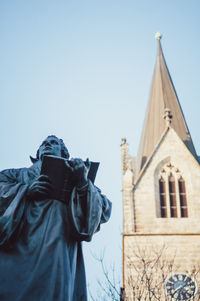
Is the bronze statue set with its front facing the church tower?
no

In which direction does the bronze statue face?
toward the camera
